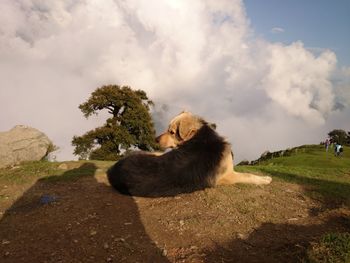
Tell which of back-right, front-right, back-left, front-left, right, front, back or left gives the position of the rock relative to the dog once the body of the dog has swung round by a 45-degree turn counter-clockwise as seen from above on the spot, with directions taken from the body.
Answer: left

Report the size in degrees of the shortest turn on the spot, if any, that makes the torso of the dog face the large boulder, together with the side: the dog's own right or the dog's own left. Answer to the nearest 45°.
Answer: approximately 135° to the dog's own left

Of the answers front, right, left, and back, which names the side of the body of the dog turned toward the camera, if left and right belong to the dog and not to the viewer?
right

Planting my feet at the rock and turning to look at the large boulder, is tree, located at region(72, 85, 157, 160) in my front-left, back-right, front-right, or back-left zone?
front-right

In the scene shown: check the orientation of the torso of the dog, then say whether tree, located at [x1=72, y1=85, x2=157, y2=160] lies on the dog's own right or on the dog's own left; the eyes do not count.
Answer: on the dog's own left

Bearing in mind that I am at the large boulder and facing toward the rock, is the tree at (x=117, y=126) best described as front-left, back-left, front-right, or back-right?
back-left
